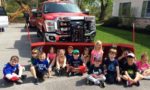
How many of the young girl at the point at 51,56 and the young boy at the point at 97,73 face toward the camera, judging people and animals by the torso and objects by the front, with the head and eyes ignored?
2

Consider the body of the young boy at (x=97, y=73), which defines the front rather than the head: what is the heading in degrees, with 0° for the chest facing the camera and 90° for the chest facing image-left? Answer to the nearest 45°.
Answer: approximately 0°

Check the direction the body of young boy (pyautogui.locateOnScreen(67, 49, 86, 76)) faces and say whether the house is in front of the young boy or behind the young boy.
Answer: behind

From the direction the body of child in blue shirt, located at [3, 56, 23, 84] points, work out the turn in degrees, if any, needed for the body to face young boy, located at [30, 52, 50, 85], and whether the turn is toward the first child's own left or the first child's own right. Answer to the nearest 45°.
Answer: approximately 45° to the first child's own left

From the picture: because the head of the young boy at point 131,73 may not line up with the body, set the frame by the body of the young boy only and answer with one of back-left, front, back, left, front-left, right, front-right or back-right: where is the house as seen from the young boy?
back

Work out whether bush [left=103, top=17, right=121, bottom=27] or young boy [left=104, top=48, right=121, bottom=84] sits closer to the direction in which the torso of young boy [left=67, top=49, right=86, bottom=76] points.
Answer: the young boy

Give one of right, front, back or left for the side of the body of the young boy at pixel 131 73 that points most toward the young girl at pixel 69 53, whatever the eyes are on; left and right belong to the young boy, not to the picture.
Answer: right

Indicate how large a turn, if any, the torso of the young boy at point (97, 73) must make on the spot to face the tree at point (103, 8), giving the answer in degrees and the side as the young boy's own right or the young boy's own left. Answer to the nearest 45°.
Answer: approximately 180°

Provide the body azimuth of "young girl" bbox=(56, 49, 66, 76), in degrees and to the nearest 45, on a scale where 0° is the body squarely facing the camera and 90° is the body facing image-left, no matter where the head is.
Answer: approximately 0°
